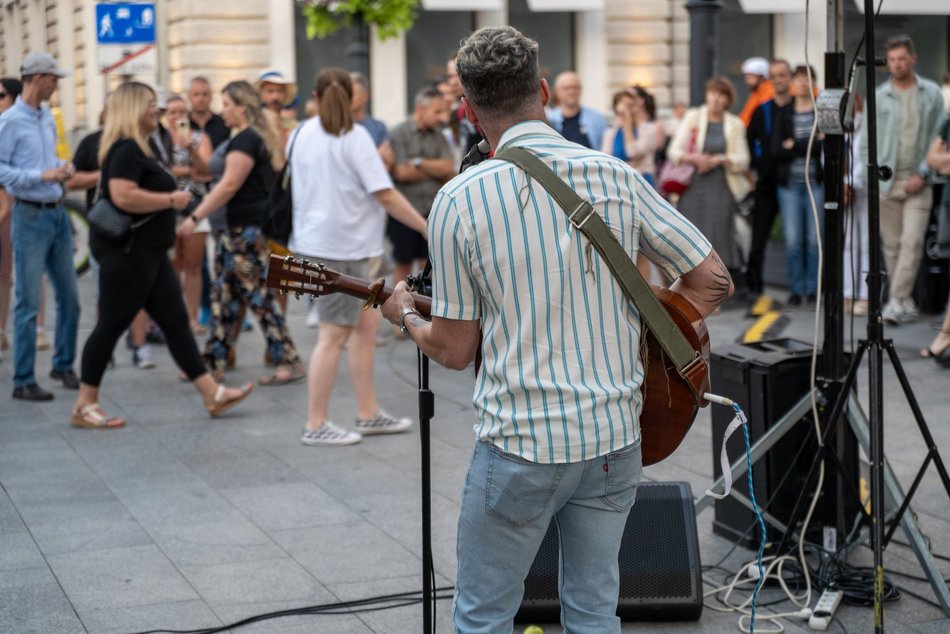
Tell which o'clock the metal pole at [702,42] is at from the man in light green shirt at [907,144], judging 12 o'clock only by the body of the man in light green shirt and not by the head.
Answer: The metal pole is roughly at 5 o'clock from the man in light green shirt.

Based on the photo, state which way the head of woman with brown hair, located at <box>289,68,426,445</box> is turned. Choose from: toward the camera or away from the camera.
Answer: away from the camera

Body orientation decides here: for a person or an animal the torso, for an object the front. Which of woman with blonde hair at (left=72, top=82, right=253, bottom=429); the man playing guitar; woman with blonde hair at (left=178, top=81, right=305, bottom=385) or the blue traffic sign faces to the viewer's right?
woman with blonde hair at (left=72, top=82, right=253, bottom=429)

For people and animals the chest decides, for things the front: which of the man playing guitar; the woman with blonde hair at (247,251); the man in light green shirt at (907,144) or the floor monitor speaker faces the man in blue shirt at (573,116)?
the man playing guitar

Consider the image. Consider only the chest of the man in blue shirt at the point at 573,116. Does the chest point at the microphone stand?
yes

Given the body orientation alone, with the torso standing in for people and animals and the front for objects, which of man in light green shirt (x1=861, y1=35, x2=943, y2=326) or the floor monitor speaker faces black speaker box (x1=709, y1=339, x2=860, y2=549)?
the man in light green shirt

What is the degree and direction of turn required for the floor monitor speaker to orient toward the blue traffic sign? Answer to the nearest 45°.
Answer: approximately 135° to its right

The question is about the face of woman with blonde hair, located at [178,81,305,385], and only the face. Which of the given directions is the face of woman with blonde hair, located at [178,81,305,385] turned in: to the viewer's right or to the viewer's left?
to the viewer's left

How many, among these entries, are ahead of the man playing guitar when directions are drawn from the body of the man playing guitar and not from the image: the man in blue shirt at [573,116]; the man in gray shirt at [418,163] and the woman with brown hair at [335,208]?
3
